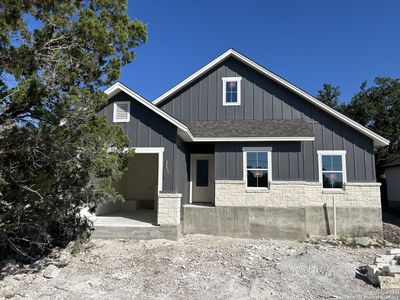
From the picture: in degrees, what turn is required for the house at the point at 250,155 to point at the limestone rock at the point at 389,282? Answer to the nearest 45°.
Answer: approximately 45° to its left

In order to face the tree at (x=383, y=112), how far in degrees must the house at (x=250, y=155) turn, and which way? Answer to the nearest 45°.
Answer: approximately 135° to its left

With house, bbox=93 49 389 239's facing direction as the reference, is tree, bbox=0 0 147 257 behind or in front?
in front

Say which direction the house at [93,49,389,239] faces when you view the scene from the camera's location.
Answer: facing the viewer

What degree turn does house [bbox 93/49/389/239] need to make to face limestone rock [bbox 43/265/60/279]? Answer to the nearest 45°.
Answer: approximately 45° to its right

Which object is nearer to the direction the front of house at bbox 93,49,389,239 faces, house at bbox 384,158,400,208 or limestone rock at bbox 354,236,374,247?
the limestone rock

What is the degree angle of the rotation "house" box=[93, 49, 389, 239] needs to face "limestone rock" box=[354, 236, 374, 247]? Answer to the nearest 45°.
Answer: approximately 90° to its left

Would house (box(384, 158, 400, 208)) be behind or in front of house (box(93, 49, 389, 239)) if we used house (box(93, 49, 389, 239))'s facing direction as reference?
behind

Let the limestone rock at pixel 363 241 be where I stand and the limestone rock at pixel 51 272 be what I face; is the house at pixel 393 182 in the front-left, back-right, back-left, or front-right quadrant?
back-right

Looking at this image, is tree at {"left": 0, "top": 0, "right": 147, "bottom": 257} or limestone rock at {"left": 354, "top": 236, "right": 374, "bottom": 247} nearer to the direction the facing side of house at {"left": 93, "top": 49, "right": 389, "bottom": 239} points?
the tree
